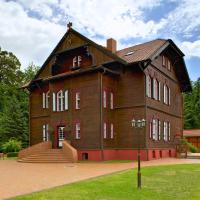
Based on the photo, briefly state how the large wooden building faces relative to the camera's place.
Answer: facing the viewer and to the left of the viewer
